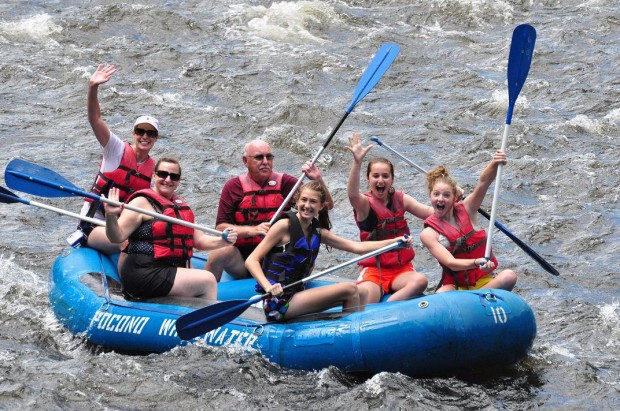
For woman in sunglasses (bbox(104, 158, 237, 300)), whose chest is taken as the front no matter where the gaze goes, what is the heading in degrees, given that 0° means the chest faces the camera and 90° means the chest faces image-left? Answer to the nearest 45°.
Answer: approximately 315°

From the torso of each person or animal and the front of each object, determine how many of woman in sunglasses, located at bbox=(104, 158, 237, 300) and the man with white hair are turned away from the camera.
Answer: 0

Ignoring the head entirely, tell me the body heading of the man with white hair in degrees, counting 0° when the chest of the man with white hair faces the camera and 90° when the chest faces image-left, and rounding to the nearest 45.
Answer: approximately 0°

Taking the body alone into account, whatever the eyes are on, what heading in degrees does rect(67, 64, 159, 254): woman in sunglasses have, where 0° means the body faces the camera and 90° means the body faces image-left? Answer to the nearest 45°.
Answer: approximately 315°

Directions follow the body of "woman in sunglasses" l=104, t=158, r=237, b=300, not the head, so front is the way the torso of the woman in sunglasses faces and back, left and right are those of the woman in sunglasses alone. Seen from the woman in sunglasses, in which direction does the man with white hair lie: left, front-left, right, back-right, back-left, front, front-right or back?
left

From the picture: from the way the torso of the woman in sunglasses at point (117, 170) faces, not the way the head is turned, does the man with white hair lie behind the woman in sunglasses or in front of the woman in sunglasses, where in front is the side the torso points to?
in front

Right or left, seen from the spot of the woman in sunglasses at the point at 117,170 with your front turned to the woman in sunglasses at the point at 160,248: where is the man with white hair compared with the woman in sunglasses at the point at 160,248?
left

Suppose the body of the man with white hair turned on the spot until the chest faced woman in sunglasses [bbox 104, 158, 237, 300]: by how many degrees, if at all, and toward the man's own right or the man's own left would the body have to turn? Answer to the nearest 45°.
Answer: approximately 45° to the man's own right

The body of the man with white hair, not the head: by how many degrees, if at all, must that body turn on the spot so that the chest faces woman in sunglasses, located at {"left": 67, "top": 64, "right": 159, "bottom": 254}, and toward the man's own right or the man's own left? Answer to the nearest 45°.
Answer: approximately 90° to the man's own right

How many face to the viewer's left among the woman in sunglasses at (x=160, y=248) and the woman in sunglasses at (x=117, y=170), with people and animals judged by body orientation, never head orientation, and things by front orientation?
0
